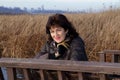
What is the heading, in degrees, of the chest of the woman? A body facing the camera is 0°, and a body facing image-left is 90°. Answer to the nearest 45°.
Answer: approximately 45°
